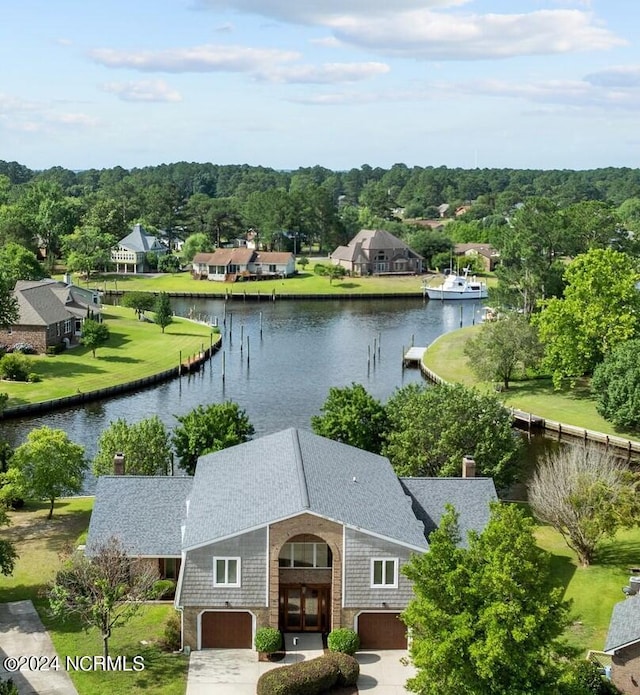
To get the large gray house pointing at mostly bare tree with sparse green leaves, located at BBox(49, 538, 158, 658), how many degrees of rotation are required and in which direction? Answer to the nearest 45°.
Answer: approximately 90° to its right

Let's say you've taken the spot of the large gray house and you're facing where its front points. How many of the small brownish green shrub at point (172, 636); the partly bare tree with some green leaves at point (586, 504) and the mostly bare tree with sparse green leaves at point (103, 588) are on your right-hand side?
2

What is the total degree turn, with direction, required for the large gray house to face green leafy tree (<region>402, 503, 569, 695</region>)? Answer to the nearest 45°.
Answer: approximately 45° to its left

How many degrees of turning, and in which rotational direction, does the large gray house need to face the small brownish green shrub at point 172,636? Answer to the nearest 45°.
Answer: approximately 90° to its right

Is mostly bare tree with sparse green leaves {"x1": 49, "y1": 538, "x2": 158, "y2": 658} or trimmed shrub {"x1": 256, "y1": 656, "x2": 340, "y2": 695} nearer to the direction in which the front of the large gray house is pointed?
the trimmed shrub

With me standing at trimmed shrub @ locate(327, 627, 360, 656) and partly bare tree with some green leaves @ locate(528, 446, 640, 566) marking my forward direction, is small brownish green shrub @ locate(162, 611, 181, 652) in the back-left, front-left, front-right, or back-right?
back-left

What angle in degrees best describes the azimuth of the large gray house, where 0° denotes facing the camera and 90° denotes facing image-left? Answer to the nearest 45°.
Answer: approximately 0°

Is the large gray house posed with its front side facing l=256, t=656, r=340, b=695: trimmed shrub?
yes

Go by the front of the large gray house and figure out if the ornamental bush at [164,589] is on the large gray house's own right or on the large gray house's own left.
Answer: on the large gray house's own right

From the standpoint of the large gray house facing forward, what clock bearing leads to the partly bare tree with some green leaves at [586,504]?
The partly bare tree with some green leaves is roughly at 8 o'clock from the large gray house.
